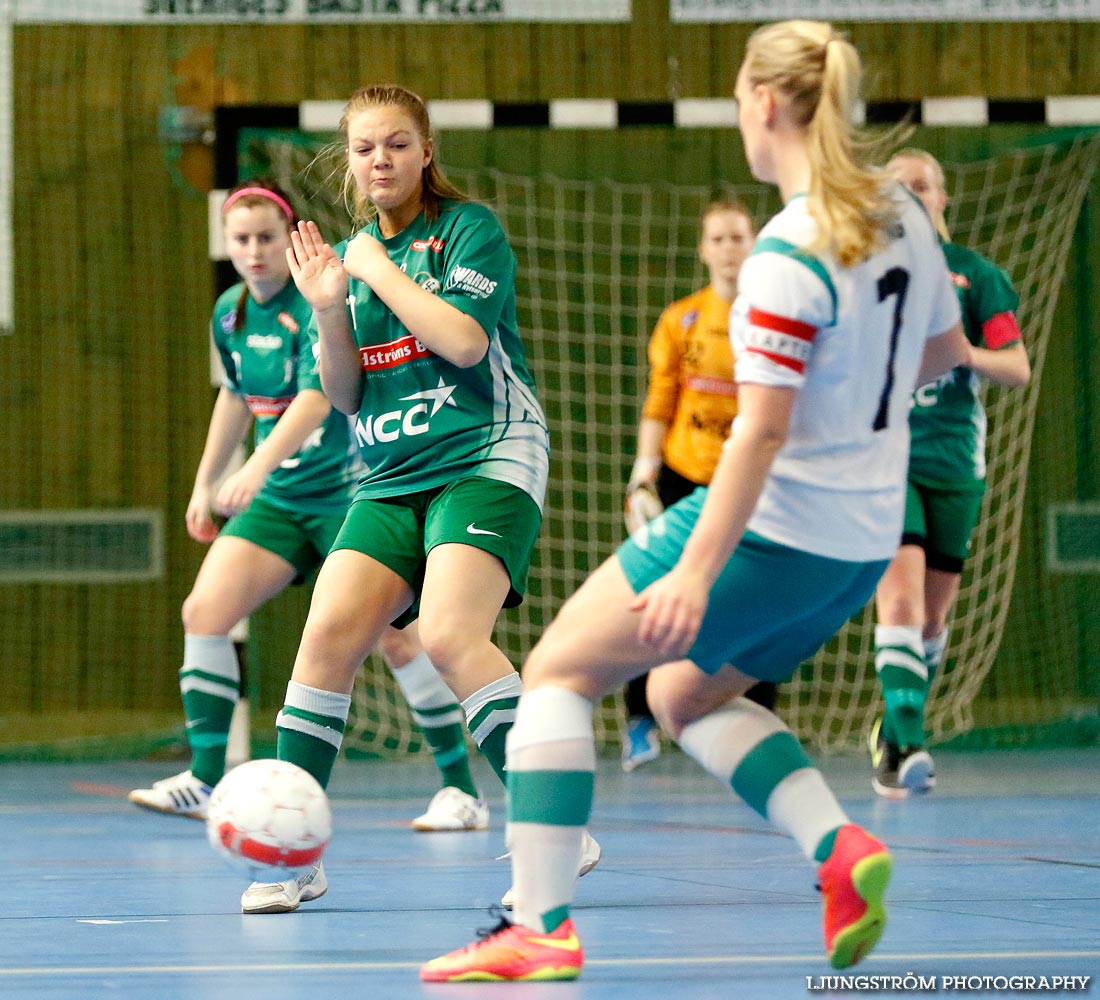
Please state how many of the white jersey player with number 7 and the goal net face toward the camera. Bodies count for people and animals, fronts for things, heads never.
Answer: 1

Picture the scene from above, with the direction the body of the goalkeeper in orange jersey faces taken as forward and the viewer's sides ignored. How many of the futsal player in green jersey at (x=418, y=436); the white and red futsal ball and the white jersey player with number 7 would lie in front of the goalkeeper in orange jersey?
3

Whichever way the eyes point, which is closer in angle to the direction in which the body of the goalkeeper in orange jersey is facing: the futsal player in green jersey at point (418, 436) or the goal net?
the futsal player in green jersey

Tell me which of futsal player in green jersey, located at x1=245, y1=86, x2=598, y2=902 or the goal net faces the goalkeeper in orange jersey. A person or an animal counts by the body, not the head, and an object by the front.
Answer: the goal net

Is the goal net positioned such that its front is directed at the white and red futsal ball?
yes

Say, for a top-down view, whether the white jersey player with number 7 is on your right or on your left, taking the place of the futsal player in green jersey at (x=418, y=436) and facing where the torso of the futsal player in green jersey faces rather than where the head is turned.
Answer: on your left

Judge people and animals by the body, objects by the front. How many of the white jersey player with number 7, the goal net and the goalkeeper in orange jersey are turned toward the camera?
2
